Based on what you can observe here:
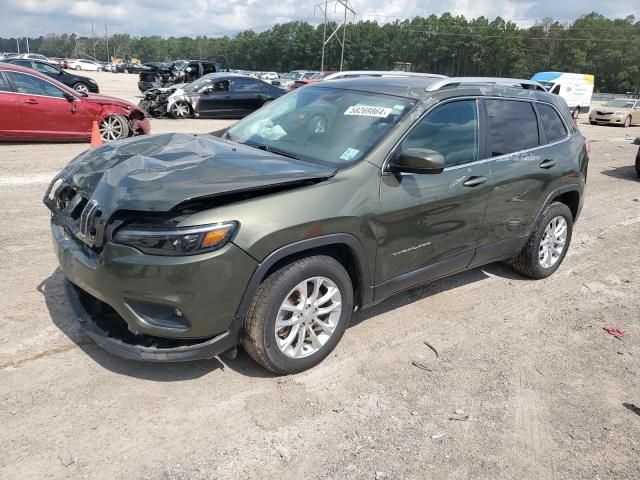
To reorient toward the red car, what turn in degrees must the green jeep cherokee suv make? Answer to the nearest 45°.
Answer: approximately 90° to its right

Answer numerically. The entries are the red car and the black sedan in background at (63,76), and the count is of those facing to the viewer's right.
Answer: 2

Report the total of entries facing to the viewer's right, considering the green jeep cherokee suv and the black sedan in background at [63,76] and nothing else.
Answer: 1

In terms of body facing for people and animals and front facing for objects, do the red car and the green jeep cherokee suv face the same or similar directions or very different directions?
very different directions

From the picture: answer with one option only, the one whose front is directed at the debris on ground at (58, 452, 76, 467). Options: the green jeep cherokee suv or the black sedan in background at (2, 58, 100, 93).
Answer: the green jeep cherokee suv

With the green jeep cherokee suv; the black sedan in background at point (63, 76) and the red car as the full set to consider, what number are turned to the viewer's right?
2

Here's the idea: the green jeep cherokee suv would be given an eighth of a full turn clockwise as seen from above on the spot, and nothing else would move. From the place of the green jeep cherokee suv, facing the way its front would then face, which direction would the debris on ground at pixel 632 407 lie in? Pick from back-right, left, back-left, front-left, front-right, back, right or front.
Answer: back

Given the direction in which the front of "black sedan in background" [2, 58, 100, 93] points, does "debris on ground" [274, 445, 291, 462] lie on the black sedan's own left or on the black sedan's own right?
on the black sedan's own right

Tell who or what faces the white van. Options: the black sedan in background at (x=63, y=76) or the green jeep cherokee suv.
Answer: the black sedan in background

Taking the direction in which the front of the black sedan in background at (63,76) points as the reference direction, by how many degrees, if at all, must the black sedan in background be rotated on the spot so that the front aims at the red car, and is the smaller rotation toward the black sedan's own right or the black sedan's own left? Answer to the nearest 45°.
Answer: approximately 90° to the black sedan's own right

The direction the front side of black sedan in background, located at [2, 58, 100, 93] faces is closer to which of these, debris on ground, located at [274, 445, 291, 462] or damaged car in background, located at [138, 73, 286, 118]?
the damaged car in background

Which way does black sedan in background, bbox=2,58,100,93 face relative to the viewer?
to the viewer's right

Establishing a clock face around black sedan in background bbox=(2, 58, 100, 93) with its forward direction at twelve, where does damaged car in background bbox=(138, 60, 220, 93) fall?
The damaged car in background is roughly at 11 o'clock from the black sedan in background.

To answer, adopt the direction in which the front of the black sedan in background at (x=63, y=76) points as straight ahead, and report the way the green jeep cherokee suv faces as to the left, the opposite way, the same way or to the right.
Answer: the opposite way

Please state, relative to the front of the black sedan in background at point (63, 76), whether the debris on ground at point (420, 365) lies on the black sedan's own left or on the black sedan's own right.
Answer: on the black sedan's own right

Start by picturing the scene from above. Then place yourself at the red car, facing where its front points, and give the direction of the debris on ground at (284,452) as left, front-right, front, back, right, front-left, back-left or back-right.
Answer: right

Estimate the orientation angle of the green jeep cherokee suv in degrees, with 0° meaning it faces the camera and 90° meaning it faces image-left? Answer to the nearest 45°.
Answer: approximately 45°

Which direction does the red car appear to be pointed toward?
to the viewer's right
